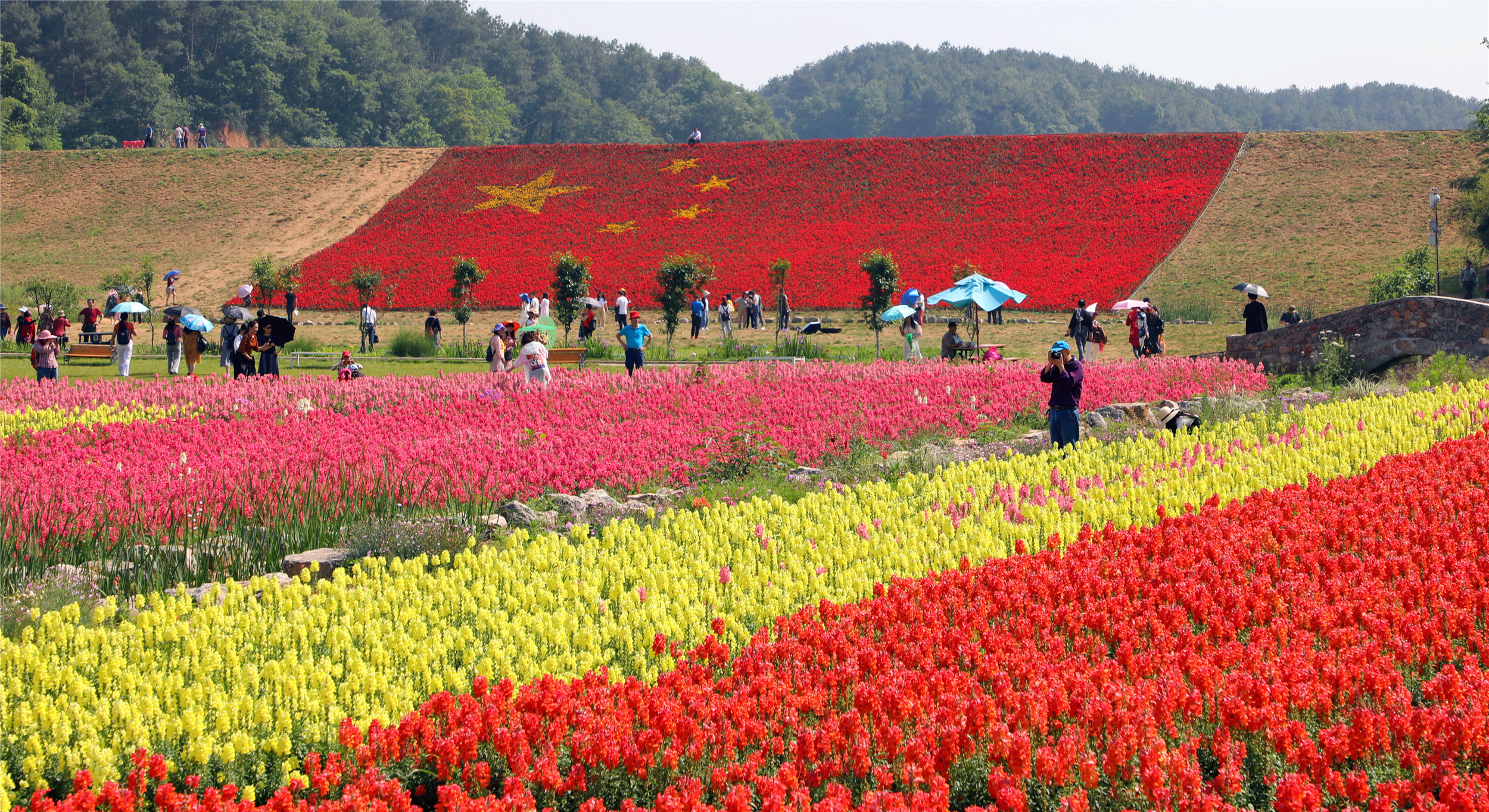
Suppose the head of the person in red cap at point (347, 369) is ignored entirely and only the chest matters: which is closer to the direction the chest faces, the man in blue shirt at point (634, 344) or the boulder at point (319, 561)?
the boulder

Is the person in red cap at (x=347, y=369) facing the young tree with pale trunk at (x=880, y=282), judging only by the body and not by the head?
no

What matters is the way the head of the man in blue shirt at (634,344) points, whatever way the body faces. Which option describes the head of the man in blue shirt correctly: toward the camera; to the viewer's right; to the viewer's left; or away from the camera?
toward the camera

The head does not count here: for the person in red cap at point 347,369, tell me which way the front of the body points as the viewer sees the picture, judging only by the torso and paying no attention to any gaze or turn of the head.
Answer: toward the camera

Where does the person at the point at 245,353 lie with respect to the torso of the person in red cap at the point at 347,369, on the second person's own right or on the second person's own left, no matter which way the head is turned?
on the second person's own right

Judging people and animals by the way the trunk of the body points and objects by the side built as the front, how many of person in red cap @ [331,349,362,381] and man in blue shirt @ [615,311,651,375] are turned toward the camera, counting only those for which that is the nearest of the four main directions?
2

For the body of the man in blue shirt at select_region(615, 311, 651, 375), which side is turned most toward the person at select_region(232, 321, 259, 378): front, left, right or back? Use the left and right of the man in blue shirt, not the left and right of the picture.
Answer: right

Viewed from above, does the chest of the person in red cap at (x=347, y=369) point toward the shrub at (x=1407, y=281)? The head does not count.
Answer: no

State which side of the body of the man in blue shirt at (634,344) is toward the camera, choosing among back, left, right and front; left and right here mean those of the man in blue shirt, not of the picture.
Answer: front

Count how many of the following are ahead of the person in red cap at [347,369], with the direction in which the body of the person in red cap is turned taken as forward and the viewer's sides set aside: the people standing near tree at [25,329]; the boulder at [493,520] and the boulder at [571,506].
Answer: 2

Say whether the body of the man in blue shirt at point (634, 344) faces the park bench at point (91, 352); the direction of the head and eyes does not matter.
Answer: no

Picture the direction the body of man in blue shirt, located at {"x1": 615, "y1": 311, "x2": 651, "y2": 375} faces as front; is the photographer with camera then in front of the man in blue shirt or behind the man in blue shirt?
in front

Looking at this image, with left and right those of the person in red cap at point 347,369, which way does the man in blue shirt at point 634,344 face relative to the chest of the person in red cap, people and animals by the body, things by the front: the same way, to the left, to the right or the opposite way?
the same way

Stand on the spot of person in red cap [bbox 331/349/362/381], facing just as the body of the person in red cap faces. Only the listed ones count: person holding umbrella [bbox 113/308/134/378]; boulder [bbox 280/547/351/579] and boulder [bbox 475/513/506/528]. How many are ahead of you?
2

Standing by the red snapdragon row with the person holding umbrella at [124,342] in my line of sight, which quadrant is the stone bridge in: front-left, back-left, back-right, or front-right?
front-right

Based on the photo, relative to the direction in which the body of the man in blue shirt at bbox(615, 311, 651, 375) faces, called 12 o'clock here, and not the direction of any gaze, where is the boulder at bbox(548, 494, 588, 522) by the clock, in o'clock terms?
The boulder is roughly at 12 o'clock from the man in blue shirt.

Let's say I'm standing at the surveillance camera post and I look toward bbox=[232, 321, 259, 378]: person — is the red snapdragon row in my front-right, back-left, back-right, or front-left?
front-left
